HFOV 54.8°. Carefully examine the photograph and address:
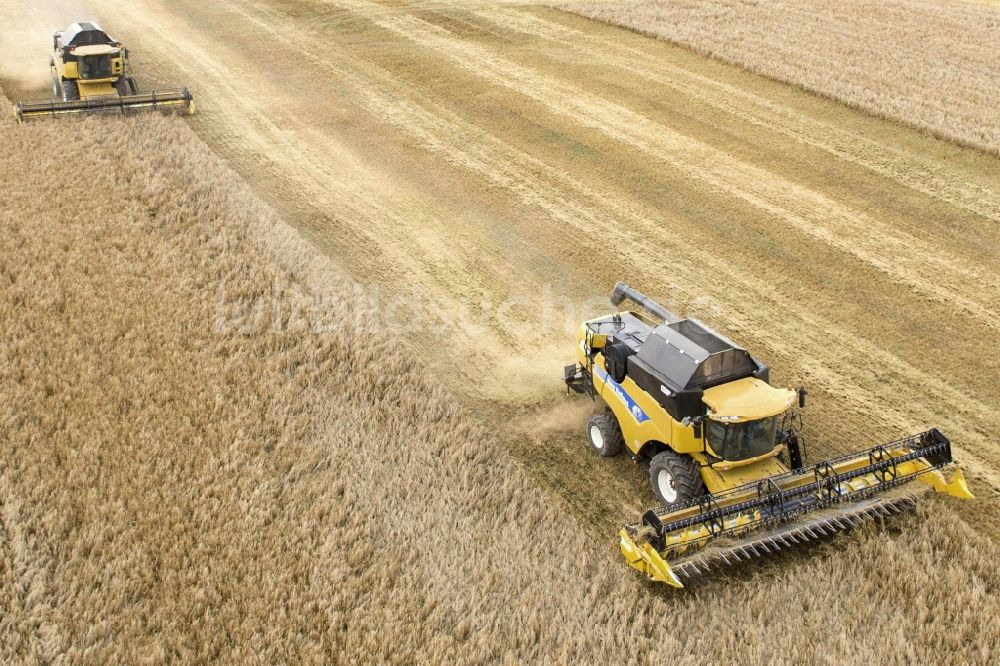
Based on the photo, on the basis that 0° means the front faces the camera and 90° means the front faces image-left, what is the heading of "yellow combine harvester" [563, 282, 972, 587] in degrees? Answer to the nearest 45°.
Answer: approximately 315°

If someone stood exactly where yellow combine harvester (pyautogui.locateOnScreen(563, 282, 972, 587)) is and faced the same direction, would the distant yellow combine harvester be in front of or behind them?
behind

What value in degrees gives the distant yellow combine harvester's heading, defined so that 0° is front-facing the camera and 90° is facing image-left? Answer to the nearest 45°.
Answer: approximately 0°

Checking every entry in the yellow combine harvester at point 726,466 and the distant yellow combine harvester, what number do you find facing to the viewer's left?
0

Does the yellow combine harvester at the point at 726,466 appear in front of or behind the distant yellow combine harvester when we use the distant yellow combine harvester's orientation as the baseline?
in front
